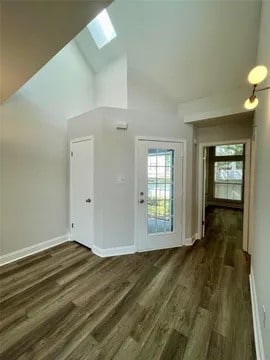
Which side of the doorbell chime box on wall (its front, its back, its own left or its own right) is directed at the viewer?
front

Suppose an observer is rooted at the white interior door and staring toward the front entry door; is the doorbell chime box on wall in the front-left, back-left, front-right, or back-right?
front-right
